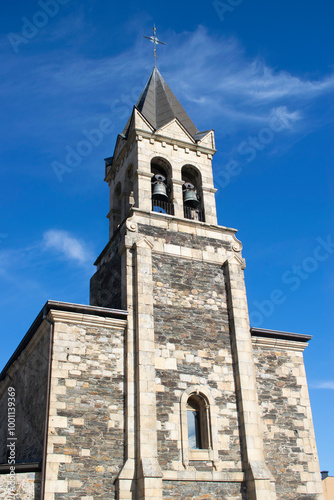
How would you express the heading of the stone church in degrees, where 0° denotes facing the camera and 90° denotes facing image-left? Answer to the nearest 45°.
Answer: approximately 0°
